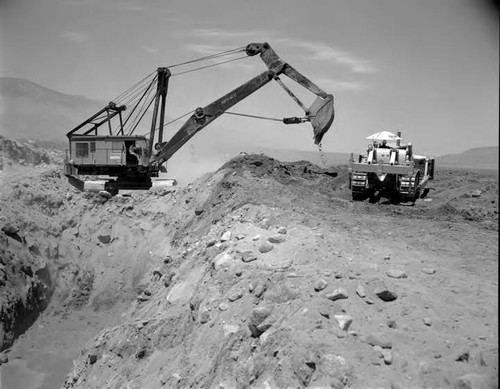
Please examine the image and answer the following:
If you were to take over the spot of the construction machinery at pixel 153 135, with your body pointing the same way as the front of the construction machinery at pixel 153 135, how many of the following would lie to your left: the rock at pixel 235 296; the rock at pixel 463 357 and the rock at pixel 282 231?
0

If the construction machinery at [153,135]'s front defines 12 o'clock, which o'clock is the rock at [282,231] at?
The rock is roughly at 2 o'clock from the construction machinery.

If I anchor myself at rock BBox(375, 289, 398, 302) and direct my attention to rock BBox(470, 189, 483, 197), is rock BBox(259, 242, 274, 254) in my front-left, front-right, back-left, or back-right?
front-left

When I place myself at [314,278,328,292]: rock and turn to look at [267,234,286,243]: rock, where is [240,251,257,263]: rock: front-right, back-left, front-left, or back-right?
front-left

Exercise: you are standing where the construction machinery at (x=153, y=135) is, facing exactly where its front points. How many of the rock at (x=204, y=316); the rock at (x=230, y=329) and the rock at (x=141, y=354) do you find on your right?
3

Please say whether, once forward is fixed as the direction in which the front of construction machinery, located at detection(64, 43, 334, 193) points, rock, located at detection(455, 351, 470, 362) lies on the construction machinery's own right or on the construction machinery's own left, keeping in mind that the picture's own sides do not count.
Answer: on the construction machinery's own right

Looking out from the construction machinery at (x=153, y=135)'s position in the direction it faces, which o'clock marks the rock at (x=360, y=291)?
The rock is roughly at 2 o'clock from the construction machinery.

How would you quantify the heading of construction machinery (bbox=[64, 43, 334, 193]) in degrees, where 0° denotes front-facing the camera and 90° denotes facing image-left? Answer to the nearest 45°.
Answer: approximately 270°

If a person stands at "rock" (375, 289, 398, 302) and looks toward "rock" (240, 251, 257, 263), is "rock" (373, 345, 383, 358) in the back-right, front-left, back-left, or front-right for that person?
back-left

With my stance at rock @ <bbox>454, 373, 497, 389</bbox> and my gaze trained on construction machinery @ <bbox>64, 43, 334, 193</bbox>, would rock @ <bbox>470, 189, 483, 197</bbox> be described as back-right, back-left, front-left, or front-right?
front-right

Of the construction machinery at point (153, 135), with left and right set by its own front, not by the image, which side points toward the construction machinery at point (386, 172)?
front

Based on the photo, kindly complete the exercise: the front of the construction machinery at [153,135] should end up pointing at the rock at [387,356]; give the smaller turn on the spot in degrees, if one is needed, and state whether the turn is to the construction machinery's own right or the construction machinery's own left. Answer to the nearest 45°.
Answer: approximately 90° to the construction machinery's own right

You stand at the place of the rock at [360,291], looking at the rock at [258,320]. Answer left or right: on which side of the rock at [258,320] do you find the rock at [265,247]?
right

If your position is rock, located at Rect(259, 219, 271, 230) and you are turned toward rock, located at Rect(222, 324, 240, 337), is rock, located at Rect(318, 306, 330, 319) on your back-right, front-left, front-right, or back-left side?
front-left

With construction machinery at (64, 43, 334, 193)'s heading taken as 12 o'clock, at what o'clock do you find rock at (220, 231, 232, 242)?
The rock is roughly at 2 o'clock from the construction machinery.

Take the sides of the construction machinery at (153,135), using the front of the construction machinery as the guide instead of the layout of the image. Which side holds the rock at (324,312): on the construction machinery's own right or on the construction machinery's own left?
on the construction machinery's own right
